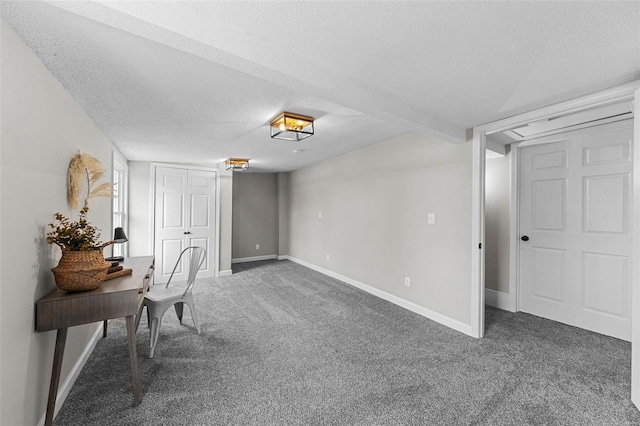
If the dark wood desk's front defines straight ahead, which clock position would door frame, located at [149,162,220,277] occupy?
The door frame is roughly at 10 o'clock from the dark wood desk.

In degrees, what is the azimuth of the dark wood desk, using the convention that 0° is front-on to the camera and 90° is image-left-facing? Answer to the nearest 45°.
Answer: approximately 270°

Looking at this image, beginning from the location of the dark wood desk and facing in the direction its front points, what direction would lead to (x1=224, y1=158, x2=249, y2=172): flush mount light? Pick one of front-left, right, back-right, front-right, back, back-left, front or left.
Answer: front-left

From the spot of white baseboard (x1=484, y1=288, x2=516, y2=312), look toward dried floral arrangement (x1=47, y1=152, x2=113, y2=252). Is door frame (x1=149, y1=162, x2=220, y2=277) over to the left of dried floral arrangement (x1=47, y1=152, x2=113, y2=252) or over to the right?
right

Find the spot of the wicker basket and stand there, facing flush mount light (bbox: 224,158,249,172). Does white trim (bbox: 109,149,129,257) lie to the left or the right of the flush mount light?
left

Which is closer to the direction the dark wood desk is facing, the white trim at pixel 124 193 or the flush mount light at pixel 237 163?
the flush mount light

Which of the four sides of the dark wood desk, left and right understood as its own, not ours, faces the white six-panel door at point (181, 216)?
left

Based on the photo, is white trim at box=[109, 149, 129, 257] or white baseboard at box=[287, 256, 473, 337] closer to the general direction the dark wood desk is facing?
the white baseboard

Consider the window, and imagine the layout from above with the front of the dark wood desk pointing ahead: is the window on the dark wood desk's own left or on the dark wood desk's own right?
on the dark wood desk's own left
